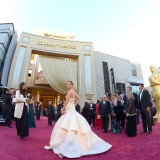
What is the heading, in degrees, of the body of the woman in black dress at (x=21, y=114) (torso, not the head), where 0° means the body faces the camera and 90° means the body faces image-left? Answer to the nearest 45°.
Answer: approximately 315°

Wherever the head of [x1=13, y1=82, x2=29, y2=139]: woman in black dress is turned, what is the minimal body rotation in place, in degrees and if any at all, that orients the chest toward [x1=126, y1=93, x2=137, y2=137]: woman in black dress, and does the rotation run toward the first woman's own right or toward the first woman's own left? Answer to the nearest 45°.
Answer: approximately 45° to the first woman's own left

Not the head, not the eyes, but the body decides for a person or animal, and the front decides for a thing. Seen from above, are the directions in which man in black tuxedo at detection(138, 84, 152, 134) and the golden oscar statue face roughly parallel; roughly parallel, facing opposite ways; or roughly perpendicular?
roughly parallel

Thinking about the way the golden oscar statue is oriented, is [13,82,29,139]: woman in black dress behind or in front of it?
in front

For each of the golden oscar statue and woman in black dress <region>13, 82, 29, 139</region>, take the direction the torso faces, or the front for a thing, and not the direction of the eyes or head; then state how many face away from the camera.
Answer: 0

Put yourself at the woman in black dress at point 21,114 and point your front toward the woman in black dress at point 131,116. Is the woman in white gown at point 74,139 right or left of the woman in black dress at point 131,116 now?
right

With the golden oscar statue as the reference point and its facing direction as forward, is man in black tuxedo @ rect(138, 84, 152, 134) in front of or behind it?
in front
